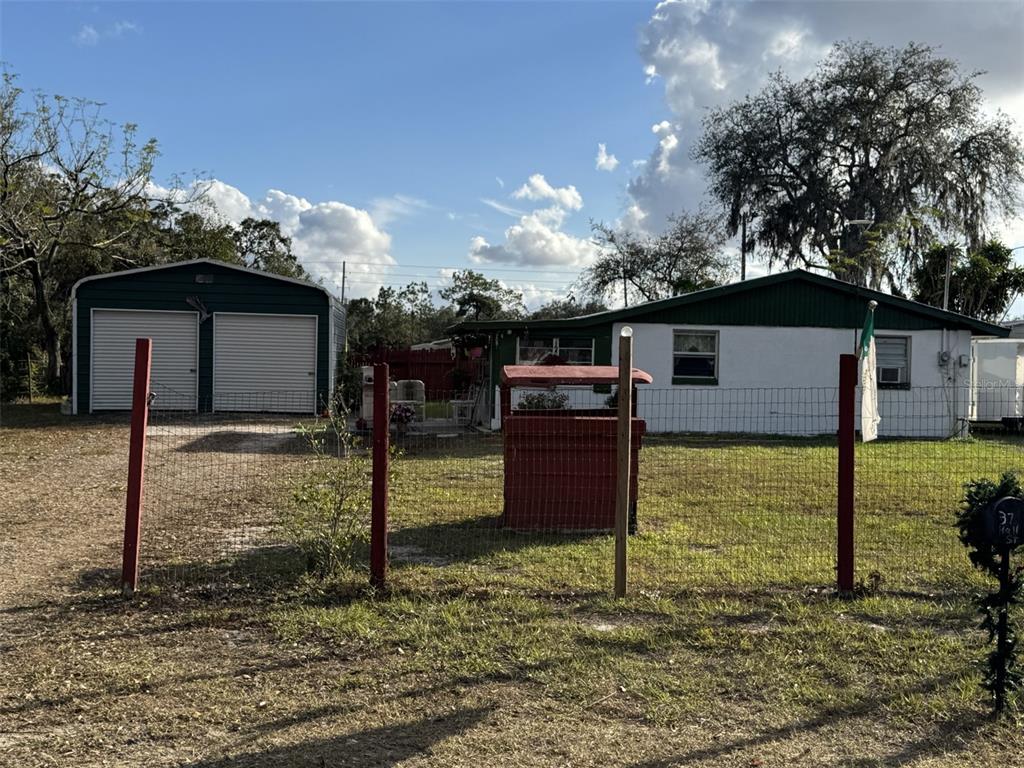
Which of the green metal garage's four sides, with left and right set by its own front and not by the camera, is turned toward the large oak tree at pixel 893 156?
left

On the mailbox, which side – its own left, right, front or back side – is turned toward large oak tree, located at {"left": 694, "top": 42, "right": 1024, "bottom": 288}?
back

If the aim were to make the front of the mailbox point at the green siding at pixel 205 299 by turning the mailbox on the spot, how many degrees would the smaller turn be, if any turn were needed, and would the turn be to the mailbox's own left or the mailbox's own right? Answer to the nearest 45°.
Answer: approximately 135° to the mailbox's own right

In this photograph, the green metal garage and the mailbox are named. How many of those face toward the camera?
2

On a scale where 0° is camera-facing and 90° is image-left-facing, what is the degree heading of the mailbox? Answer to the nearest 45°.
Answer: approximately 0°

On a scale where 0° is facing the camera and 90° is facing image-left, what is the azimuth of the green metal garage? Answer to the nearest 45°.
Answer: approximately 0°

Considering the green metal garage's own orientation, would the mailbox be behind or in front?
in front
